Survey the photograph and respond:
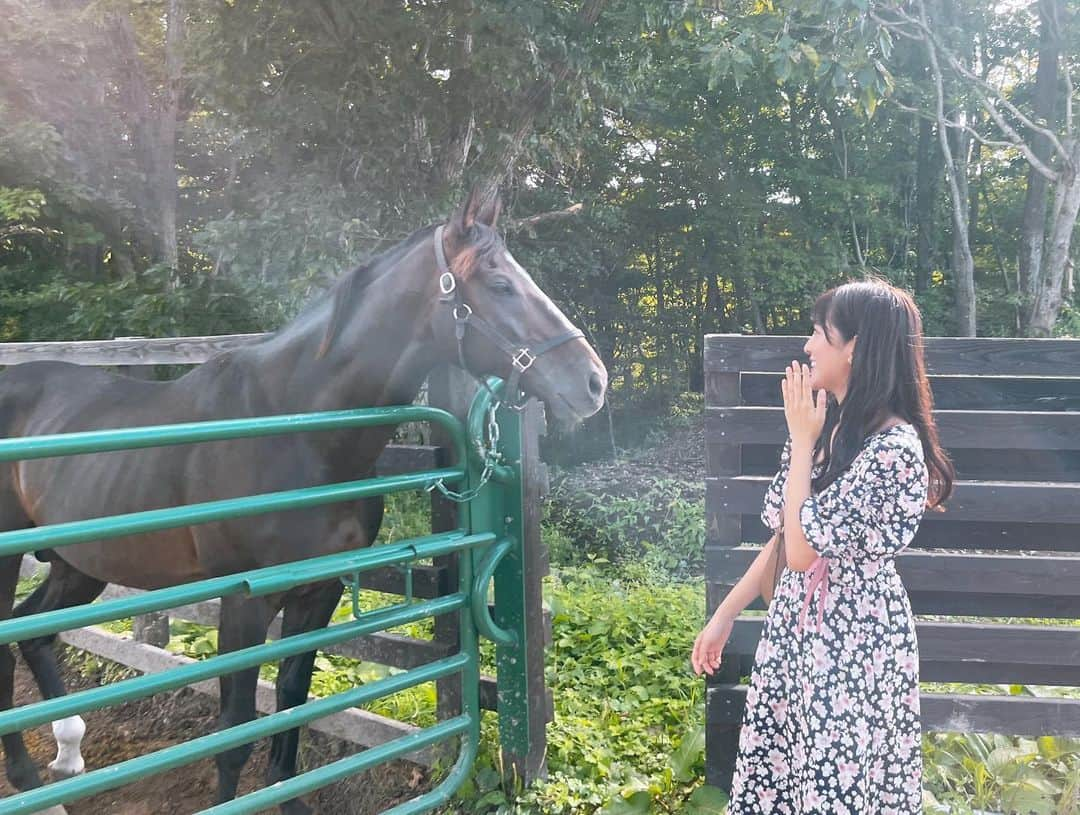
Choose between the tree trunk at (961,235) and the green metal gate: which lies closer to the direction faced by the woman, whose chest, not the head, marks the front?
the green metal gate

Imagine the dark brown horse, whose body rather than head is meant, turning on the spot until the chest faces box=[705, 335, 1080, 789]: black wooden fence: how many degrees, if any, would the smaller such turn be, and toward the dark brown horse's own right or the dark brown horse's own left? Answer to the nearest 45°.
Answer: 0° — it already faces it

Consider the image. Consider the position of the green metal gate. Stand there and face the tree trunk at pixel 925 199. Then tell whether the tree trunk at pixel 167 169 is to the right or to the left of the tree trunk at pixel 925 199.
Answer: left

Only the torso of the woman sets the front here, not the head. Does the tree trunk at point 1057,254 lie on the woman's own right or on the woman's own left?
on the woman's own right

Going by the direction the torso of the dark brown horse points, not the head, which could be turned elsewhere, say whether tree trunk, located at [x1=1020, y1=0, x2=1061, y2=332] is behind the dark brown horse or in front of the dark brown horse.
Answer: in front

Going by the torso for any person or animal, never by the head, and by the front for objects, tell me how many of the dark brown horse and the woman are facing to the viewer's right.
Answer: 1

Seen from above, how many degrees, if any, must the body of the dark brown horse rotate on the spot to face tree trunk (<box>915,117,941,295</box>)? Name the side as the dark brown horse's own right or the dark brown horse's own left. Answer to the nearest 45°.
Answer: approximately 45° to the dark brown horse's own left

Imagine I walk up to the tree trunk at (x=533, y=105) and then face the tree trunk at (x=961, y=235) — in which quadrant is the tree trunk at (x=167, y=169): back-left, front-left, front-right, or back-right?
back-left

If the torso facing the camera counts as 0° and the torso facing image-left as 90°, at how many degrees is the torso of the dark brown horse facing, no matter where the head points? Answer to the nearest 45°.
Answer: approximately 270°

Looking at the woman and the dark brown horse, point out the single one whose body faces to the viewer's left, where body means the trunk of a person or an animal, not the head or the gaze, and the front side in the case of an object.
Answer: the woman

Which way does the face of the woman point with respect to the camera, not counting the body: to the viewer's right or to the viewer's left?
to the viewer's left

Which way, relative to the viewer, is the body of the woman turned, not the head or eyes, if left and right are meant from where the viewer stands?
facing to the left of the viewer
